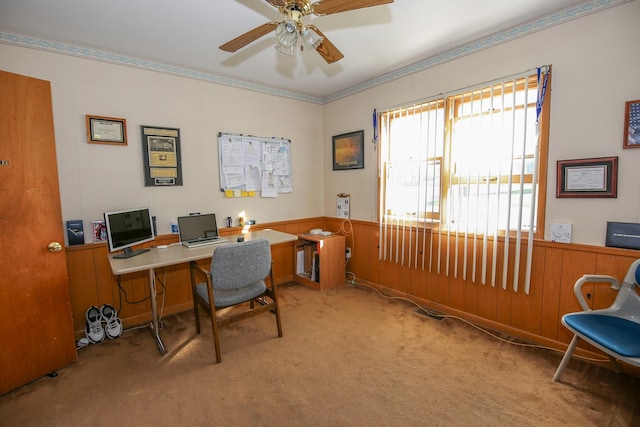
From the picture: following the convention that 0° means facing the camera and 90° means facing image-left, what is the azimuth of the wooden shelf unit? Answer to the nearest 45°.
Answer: approximately 45°

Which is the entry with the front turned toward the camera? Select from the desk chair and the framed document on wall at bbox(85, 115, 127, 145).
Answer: the framed document on wall

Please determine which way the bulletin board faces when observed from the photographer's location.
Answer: facing the viewer and to the right of the viewer

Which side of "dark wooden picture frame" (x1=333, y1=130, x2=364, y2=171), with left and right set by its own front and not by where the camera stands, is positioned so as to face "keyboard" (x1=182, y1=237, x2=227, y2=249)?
front

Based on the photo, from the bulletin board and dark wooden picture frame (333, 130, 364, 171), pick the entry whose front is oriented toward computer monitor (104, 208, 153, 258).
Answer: the dark wooden picture frame

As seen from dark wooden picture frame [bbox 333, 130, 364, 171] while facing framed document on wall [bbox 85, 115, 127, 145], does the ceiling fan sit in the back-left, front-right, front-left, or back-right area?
front-left

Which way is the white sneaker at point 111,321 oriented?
toward the camera

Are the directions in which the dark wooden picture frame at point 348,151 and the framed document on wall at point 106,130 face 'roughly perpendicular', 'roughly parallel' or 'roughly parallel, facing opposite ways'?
roughly perpendicular

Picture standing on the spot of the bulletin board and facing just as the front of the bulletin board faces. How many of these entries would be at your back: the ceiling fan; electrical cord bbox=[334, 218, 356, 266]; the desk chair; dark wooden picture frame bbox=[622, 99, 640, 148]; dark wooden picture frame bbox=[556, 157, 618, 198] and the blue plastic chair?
0

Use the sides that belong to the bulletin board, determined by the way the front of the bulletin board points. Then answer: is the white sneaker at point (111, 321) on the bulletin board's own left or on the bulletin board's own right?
on the bulletin board's own right

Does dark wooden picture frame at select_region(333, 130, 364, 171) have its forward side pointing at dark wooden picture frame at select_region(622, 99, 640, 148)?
no

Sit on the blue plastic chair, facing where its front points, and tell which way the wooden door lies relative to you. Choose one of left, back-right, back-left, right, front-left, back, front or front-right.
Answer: front

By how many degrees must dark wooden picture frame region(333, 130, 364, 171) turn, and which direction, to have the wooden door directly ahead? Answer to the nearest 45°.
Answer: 0° — it already faces it

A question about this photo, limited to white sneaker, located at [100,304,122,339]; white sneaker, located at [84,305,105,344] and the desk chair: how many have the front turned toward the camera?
2

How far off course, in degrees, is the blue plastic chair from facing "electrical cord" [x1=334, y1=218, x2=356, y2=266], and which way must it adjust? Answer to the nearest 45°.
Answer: approximately 45° to its right

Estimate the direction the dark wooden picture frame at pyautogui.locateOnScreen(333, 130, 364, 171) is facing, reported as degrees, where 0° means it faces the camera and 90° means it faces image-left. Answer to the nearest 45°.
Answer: approximately 45°

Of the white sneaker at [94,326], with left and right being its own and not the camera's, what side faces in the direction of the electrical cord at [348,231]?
left

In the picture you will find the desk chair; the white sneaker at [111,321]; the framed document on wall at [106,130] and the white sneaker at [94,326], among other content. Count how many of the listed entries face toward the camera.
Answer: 3

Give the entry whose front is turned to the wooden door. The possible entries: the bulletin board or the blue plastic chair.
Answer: the blue plastic chair
